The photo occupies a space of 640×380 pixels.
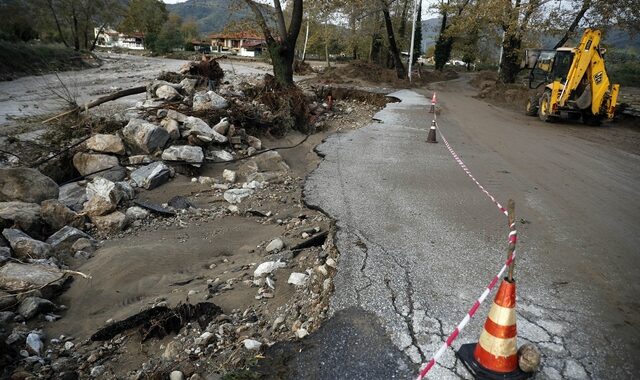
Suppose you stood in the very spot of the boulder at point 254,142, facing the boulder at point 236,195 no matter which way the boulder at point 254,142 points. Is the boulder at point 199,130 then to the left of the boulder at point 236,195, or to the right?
right

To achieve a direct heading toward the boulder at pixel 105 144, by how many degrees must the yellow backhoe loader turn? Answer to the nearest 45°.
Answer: approximately 90° to its left

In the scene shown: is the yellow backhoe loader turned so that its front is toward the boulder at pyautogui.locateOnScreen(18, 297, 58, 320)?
no

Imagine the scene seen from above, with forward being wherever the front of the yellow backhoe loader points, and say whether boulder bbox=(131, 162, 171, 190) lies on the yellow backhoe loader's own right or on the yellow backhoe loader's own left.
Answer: on the yellow backhoe loader's own left

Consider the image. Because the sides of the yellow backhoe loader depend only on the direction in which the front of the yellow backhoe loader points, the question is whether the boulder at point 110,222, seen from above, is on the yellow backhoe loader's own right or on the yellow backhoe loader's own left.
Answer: on the yellow backhoe loader's own left

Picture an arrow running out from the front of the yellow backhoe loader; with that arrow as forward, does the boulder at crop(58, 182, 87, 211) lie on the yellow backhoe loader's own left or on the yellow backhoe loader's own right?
on the yellow backhoe loader's own left

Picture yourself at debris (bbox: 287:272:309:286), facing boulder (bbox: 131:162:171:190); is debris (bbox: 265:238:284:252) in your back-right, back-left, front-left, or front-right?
front-right

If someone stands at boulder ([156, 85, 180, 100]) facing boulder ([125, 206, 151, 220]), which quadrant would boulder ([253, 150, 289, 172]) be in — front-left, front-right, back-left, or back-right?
front-left

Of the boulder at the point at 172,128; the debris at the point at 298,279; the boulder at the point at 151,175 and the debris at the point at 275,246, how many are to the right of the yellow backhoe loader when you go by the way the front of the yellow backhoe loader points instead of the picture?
0

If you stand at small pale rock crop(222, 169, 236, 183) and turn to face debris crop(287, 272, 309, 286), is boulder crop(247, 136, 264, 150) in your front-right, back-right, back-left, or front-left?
back-left

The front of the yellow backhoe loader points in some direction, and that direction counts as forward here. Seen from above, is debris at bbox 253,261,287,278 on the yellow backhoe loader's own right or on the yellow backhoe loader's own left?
on the yellow backhoe loader's own left
